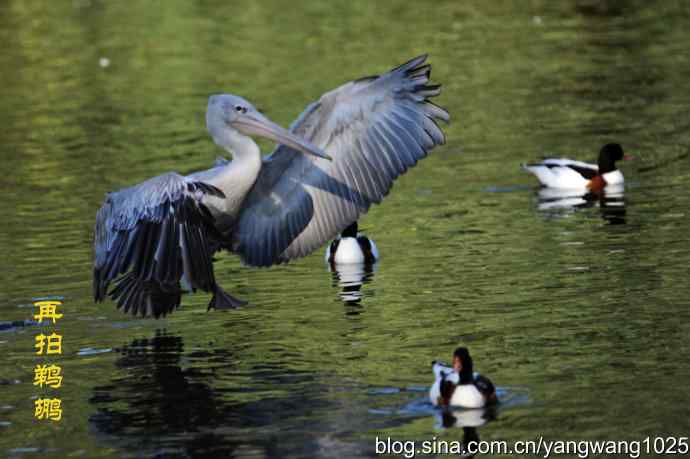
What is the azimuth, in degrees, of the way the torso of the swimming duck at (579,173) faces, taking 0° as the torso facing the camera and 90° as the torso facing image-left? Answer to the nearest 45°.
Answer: approximately 270°

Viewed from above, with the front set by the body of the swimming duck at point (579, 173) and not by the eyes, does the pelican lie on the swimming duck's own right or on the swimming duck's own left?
on the swimming duck's own right

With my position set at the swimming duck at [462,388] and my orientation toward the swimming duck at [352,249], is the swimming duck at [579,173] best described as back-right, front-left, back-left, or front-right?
front-right

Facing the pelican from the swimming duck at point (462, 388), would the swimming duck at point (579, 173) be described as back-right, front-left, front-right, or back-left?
front-right

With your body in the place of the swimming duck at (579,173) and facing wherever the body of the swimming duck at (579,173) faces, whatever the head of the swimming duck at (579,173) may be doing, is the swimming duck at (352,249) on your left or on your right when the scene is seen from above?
on your right

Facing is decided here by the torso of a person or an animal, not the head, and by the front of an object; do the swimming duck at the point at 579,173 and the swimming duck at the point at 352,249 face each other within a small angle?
no

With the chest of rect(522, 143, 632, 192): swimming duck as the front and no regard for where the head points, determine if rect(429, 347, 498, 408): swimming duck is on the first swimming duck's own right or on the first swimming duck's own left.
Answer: on the first swimming duck's own right

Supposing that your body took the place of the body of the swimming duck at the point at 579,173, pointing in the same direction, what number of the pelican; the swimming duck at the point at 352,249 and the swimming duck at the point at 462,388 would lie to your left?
0

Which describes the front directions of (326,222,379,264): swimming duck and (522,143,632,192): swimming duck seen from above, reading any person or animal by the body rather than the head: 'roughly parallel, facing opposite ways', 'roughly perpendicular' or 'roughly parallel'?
roughly perpendicular
